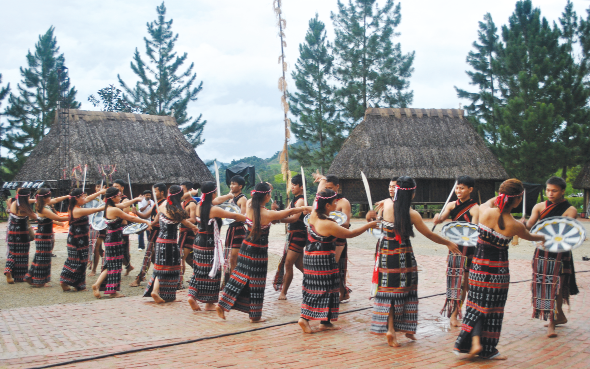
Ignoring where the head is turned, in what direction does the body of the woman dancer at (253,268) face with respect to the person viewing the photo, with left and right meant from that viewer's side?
facing away from the viewer and to the right of the viewer

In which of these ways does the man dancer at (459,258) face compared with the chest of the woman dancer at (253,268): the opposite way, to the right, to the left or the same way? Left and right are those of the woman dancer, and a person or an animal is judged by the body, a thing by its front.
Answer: the opposite way

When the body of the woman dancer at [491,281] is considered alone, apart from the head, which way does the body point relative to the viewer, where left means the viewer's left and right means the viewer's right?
facing away from the viewer and to the right of the viewer

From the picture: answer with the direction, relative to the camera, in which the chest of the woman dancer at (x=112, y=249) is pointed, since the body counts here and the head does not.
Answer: to the viewer's right

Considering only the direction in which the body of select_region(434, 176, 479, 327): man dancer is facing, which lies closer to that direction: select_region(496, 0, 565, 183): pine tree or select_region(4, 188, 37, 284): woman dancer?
the woman dancer

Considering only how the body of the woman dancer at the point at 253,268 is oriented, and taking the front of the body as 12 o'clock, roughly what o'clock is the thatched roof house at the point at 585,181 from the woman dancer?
The thatched roof house is roughly at 12 o'clock from the woman dancer.

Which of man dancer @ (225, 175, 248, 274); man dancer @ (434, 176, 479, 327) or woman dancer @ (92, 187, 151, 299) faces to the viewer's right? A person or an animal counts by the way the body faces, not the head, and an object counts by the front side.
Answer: the woman dancer

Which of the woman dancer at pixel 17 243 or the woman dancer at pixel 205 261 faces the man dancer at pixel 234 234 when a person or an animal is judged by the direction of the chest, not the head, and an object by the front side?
the woman dancer at pixel 205 261

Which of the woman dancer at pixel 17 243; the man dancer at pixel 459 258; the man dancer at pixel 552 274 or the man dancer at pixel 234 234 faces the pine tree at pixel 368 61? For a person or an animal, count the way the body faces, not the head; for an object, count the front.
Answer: the woman dancer

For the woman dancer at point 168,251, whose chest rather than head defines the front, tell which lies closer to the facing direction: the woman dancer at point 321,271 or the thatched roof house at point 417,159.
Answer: the thatched roof house
